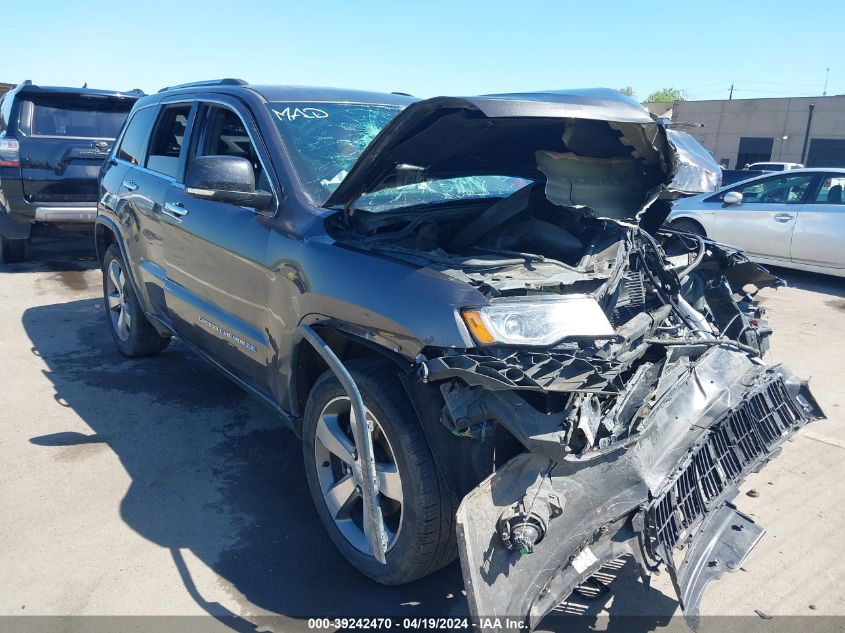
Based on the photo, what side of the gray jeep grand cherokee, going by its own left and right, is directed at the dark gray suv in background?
back

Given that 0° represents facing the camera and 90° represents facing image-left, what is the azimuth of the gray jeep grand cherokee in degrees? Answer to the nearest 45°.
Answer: approximately 315°

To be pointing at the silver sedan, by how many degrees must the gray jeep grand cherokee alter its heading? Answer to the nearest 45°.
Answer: approximately 90° to its left

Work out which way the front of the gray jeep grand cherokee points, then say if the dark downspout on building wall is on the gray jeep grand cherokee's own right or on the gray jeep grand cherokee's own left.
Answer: on the gray jeep grand cherokee's own left
